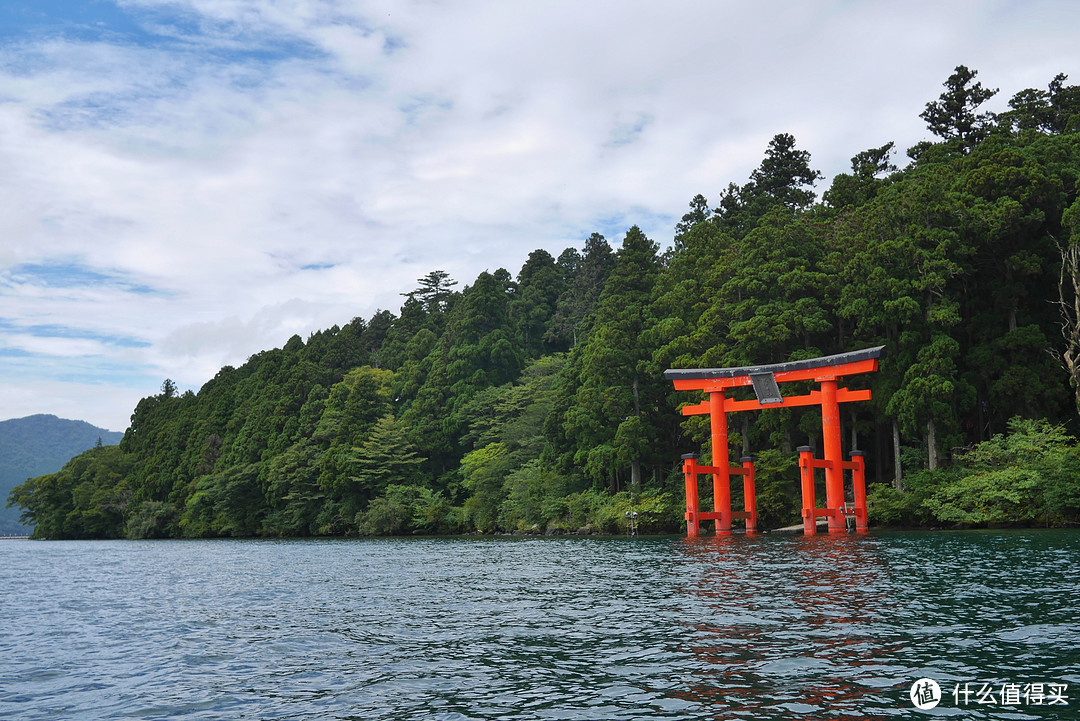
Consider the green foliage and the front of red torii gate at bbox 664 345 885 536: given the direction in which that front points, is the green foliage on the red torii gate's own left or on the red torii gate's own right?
on the red torii gate's own left

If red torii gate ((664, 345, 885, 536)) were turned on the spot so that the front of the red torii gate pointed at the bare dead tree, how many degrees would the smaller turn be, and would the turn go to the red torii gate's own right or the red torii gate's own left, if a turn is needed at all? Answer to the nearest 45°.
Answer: approximately 135° to the red torii gate's own left
